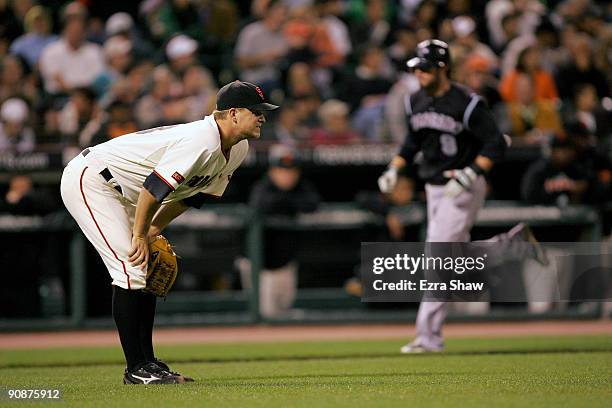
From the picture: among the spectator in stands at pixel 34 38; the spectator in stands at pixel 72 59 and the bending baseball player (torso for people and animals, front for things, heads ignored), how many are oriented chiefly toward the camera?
2

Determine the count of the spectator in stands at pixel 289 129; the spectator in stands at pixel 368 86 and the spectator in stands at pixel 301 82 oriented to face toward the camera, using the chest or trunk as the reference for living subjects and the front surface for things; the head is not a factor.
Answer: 3

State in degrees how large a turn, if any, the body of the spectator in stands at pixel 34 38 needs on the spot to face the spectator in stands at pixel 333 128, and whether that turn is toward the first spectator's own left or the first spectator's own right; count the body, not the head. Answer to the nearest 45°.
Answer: approximately 45° to the first spectator's own left

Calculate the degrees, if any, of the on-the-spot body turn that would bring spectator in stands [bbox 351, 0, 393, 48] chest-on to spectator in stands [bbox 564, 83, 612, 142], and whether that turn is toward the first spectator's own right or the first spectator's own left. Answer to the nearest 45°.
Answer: approximately 45° to the first spectator's own left

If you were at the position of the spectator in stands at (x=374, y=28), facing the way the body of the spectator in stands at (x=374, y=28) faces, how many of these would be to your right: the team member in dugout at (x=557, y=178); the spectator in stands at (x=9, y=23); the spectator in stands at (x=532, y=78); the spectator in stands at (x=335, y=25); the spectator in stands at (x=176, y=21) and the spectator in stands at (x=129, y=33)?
4

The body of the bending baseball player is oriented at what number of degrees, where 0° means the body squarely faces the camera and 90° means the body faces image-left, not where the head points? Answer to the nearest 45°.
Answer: approximately 270°

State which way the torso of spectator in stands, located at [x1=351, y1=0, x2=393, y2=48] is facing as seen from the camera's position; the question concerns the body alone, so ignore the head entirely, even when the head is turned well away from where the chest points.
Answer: toward the camera

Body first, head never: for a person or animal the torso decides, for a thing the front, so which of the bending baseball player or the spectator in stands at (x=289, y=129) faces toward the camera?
the spectator in stands

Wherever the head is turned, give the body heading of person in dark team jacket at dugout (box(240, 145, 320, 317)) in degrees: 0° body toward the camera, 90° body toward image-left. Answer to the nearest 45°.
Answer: approximately 0°

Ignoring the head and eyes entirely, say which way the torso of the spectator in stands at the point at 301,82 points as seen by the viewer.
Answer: toward the camera

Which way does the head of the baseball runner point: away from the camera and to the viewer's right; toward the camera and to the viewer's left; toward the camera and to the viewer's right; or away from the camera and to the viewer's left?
toward the camera and to the viewer's left

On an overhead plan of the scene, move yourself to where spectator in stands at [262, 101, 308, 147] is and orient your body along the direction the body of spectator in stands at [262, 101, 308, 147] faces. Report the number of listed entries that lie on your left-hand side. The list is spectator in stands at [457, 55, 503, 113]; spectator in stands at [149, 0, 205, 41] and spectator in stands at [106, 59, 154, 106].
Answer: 1
